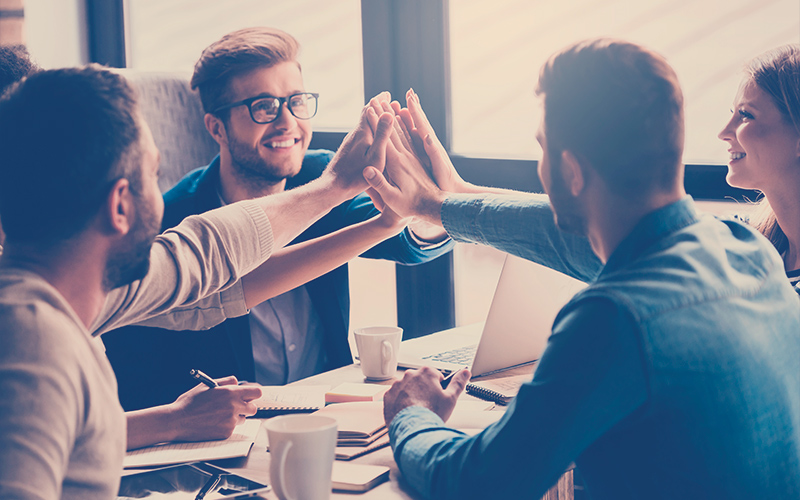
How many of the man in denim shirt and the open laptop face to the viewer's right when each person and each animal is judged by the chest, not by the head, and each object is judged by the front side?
0

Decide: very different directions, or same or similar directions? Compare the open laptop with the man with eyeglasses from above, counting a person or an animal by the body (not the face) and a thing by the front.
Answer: very different directions

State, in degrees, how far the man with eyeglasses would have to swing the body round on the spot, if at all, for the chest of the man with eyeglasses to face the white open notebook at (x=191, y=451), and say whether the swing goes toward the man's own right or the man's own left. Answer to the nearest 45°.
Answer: approximately 45° to the man's own right

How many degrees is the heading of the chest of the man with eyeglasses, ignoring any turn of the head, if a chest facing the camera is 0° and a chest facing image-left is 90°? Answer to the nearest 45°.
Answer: approximately 315°

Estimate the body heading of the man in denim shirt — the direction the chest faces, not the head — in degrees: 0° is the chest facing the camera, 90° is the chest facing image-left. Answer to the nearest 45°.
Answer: approximately 135°

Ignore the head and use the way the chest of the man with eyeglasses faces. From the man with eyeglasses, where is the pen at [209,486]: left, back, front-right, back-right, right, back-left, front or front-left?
front-right

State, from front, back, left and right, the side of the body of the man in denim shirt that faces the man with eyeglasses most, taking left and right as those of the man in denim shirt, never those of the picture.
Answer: front

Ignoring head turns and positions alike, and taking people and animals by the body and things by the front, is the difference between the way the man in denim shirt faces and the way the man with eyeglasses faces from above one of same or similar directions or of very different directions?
very different directions

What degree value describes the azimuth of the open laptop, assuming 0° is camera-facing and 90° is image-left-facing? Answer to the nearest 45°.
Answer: approximately 135°

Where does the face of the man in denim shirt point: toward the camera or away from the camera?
away from the camera
